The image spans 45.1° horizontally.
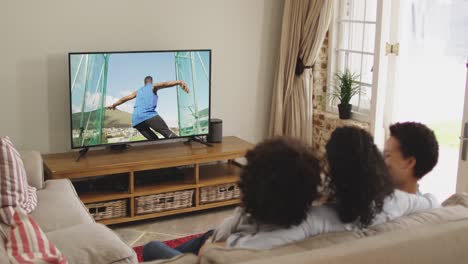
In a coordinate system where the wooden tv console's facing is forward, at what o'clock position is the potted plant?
The potted plant is roughly at 10 o'clock from the wooden tv console.

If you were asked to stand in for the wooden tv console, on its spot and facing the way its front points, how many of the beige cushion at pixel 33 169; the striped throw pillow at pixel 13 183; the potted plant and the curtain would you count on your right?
2

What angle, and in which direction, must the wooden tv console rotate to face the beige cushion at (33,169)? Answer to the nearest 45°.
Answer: approximately 90° to its right

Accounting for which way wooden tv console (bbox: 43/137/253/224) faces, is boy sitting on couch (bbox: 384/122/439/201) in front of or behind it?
in front

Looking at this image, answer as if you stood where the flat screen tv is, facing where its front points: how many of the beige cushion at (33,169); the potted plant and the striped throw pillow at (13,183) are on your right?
2

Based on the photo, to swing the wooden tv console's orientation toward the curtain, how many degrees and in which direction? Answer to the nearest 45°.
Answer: approximately 90° to its left

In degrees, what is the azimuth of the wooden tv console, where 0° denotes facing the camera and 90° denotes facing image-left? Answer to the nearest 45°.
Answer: approximately 315°

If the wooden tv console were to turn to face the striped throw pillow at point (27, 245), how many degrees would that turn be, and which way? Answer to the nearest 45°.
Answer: approximately 45° to its right

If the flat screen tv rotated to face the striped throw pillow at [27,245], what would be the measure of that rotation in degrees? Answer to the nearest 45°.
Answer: approximately 45° to its right

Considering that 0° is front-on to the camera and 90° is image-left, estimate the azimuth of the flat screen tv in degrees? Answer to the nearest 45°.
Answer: approximately 315°
